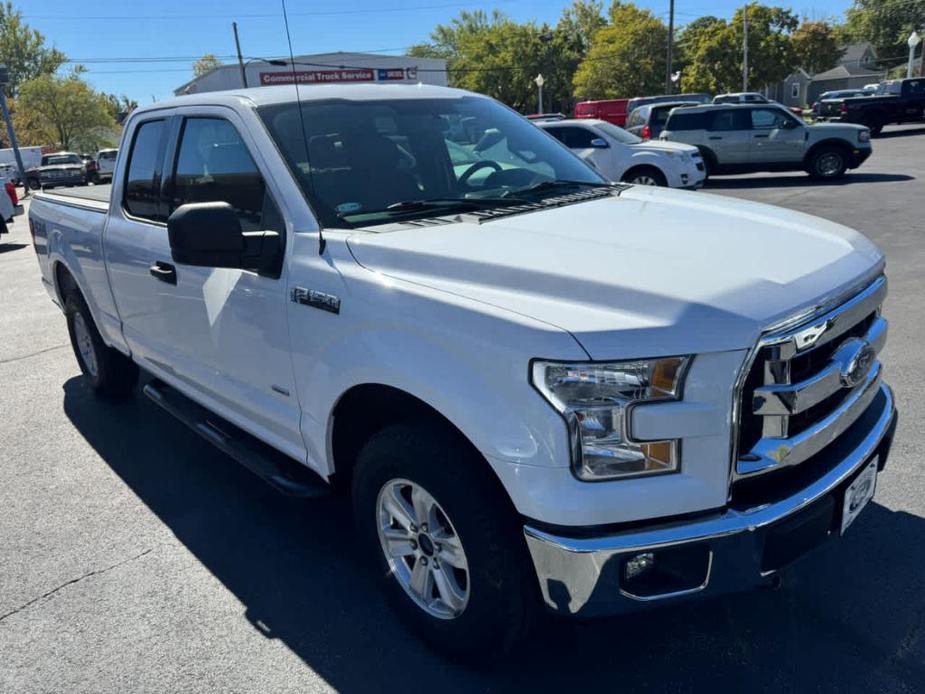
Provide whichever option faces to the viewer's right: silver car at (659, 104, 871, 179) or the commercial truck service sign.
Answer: the silver car

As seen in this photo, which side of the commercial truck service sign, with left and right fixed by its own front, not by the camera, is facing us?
front

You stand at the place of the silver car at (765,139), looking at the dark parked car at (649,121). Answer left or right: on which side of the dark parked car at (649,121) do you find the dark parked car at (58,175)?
left

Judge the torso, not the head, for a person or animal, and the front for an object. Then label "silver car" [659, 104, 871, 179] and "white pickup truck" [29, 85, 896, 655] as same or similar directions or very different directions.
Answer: same or similar directions

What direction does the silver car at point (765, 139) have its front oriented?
to the viewer's right

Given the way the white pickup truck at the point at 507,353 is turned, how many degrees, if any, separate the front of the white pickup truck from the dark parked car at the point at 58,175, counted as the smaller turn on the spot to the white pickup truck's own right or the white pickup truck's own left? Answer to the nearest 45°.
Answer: approximately 180°

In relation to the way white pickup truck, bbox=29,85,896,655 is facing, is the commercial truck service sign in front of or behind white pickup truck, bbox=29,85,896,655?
behind

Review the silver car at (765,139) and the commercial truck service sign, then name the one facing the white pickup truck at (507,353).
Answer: the commercial truck service sign

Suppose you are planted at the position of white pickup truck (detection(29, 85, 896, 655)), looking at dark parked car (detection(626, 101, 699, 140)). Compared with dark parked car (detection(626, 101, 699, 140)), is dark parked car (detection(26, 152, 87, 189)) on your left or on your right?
left

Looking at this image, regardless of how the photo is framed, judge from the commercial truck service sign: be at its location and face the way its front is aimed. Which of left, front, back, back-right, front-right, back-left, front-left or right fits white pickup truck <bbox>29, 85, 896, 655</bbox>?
front

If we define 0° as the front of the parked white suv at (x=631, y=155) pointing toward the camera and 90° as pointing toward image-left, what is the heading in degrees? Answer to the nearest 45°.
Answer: approximately 315°

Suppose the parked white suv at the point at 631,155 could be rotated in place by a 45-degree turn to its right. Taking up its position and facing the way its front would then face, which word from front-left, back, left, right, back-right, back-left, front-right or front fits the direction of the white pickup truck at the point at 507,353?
front

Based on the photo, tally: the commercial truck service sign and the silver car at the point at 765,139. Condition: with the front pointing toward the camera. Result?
1
